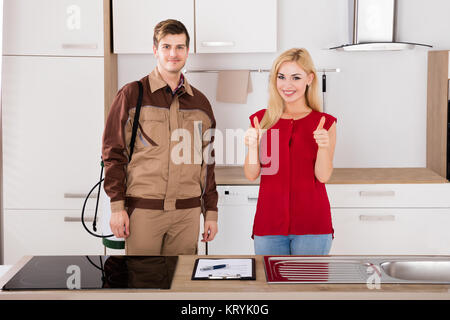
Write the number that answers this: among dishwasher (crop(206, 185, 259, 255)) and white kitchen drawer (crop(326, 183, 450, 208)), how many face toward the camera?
2

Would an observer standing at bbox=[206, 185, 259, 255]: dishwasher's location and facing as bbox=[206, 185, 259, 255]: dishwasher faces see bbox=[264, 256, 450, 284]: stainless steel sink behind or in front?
in front

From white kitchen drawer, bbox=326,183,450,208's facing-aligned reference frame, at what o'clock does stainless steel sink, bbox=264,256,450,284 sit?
The stainless steel sink is roughly at 12 o'clock from the white kitchen drawer.

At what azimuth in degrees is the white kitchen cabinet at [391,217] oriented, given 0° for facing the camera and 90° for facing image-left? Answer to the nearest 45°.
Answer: approximately 0°

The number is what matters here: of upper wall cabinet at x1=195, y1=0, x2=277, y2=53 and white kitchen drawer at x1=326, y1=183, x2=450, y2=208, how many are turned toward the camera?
2

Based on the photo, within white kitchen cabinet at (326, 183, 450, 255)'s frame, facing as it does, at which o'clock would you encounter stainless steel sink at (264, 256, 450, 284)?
The stainless steel sink is roughly at 12 o'clock from the white kitchen cabinet.
